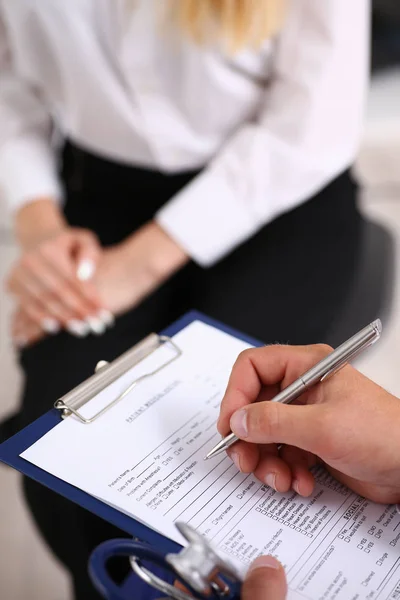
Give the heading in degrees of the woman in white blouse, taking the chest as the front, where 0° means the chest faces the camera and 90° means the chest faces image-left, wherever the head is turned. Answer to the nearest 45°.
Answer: approximately 45°
